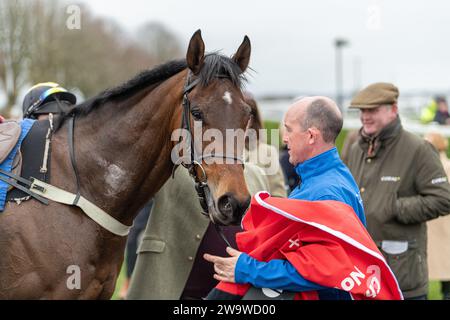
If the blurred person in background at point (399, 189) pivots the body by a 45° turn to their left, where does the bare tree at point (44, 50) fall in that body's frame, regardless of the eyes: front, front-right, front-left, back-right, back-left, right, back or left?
back-right

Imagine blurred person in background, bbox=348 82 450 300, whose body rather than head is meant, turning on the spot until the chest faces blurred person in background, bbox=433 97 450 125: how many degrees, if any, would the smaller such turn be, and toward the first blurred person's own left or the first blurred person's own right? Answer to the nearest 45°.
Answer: approximately 135° to the first blurred person's own right

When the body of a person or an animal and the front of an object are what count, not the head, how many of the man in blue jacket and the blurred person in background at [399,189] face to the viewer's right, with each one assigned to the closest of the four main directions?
0

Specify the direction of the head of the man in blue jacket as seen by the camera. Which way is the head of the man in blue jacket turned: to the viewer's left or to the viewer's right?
to the viewer's left

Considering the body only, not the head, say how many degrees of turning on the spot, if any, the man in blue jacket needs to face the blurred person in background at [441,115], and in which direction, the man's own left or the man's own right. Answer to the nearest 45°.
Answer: approximately 90° to the man's own right

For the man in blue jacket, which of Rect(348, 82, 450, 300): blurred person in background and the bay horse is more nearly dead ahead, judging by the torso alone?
the bay horse

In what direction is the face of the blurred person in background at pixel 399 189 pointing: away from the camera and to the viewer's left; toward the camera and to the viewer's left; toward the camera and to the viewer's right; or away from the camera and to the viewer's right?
toward the camera and to the viewer's left

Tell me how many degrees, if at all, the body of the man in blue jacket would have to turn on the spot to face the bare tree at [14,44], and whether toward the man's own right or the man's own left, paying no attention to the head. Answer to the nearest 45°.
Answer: approximately 45° to the man's own right

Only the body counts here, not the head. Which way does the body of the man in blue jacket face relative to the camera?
to the viewer's left

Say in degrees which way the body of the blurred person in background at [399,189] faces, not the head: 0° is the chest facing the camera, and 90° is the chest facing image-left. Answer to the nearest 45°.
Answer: approximately 45°

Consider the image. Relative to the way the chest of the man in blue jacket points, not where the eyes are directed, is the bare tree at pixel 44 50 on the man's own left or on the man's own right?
on the man's own right

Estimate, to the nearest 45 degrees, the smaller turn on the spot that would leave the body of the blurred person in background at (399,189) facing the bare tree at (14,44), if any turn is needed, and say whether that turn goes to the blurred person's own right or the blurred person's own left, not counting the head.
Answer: approximately 90° to the blurred person's own right

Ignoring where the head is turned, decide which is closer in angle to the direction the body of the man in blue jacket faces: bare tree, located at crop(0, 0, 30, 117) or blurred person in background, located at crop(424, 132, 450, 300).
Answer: the bare tree
